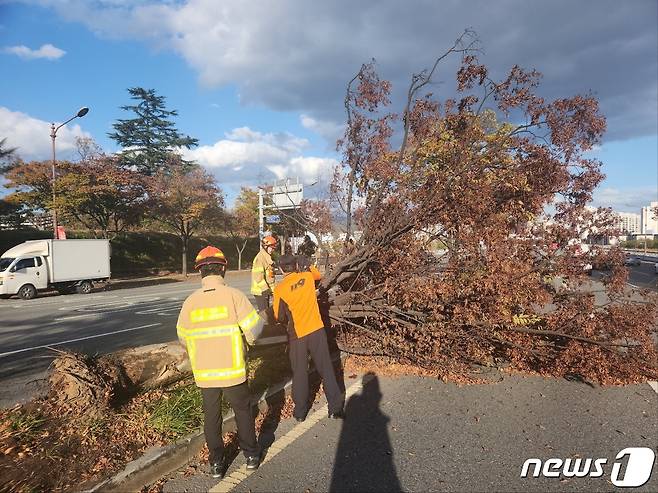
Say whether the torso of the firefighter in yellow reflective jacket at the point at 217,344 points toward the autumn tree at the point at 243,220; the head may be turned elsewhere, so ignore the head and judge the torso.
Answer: yes

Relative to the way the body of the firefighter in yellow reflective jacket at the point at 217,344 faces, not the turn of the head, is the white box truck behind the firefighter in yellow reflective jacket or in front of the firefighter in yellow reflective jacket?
in front

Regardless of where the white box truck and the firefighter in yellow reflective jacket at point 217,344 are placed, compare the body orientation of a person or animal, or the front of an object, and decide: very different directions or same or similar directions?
very different directions

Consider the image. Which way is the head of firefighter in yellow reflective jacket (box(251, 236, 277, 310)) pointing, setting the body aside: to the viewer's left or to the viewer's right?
to the viewer's right

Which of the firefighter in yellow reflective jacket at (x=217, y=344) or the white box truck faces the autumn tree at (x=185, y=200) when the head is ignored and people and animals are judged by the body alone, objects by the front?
the firefighter in yellow reflective jacket

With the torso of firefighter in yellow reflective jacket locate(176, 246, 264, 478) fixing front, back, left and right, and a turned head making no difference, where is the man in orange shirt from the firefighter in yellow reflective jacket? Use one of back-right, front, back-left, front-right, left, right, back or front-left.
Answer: front-right

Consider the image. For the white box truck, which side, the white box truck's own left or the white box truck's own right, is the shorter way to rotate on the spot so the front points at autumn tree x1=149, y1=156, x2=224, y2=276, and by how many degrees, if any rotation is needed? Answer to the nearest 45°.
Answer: approximately 180°

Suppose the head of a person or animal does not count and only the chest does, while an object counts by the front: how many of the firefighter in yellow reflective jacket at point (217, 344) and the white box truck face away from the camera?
1

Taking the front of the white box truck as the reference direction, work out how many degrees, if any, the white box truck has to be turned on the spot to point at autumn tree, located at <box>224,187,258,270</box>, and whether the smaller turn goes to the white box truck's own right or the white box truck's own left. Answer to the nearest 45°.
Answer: approximately 180°

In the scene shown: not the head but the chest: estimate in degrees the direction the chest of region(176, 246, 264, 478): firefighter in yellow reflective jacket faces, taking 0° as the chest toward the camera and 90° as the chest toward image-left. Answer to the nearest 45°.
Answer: approximately 180°

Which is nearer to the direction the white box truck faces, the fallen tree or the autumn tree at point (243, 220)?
the fallen tree

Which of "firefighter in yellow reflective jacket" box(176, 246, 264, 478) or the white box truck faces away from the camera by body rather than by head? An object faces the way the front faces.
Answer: the firefighter in yellow reflective jacket

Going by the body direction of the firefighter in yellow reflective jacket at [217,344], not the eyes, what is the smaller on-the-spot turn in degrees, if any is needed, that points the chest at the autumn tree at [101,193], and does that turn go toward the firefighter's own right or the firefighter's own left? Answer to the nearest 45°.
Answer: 0° — they already face it

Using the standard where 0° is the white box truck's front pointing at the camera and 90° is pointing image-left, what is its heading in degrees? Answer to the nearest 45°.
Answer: approximately 45°

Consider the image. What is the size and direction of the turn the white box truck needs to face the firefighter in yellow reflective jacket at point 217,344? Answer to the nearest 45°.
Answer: approximately 45° to its left
